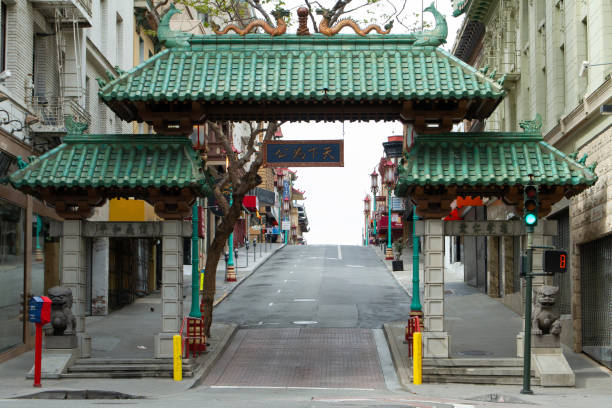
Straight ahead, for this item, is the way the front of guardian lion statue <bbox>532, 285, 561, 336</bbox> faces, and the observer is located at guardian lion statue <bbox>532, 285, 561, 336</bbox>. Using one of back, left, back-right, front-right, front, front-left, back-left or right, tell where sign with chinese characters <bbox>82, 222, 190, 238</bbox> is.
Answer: right

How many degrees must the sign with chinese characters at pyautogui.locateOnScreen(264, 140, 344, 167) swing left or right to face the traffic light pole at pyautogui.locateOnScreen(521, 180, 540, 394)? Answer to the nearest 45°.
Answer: approximately 45° to its left

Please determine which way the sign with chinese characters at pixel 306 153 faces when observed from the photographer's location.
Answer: facing the viewer

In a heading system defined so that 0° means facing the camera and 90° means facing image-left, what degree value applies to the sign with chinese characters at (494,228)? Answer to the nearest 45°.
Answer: approximately 0°

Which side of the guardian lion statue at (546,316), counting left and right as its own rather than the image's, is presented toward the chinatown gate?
right

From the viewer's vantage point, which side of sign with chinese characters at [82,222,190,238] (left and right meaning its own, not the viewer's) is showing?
front

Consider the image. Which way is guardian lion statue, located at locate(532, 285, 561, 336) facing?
toward the camera
